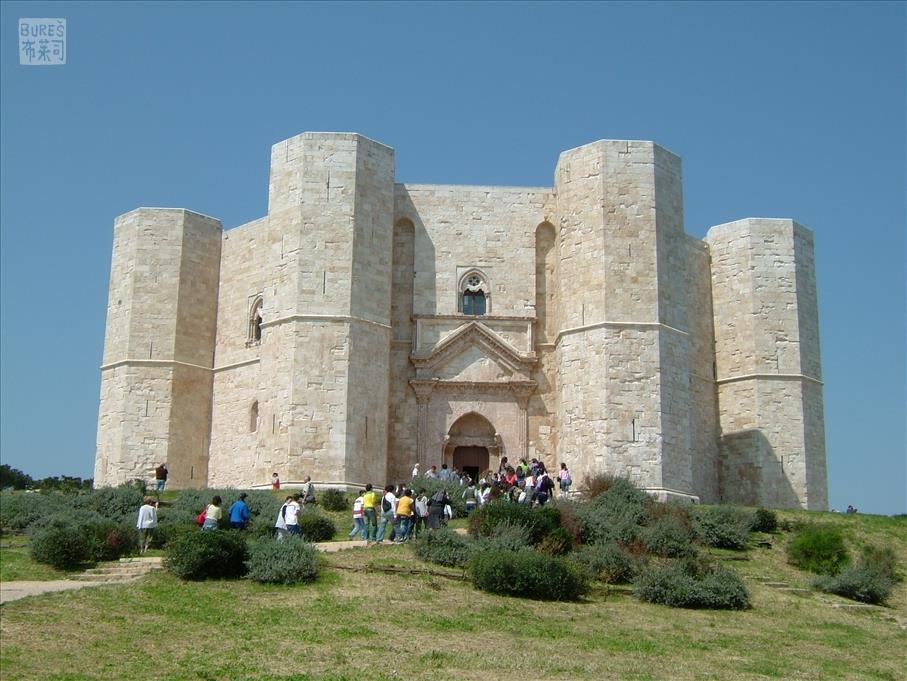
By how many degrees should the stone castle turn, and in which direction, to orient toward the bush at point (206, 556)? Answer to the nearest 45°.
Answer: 0° — it already faces it

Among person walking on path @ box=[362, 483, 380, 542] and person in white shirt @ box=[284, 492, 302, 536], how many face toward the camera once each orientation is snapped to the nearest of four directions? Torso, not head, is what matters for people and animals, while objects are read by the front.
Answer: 0

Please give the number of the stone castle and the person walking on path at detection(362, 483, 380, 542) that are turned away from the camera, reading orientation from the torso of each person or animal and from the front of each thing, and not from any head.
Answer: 1

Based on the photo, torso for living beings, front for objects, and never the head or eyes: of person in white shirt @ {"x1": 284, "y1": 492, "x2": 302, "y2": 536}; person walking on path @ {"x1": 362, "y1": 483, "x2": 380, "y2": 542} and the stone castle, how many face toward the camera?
1

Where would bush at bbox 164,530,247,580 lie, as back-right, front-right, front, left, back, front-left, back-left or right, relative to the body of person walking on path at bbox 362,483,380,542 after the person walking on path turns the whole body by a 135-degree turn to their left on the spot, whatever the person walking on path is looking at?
front

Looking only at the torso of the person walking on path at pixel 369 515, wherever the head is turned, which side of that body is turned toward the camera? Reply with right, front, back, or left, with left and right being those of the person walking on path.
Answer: back

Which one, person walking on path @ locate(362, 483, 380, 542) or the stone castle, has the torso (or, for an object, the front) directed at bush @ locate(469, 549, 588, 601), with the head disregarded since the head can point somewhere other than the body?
the stone castle

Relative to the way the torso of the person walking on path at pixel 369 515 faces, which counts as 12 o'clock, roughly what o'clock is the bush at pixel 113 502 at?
The bush is roughly at 10 o'clock from the person walking on path.

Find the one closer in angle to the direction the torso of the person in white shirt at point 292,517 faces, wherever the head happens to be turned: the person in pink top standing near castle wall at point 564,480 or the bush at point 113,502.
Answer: the person in pink top standing near castle wall

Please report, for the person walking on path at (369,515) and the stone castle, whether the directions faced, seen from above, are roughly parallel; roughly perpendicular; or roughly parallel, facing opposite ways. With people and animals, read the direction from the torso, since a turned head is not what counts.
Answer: roughly parallel, facing opposite ways

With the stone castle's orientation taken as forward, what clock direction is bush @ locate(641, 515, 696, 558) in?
The bush is roughly at 11 o'clock from the stone castle.

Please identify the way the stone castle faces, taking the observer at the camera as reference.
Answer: facing the viewer

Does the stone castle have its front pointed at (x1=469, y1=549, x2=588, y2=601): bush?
yes

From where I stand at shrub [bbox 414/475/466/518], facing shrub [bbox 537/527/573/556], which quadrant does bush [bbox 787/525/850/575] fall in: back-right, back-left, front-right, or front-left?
front-left

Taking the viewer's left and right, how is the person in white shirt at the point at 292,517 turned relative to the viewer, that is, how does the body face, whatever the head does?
facing away from the viewer and to the right of the viewer

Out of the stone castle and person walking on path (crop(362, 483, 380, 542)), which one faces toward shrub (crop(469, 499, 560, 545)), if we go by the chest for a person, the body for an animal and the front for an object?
the stone castle

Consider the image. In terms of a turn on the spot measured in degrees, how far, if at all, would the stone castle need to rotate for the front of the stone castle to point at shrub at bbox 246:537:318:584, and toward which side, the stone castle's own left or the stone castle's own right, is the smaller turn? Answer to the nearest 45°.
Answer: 0° — it already faces it

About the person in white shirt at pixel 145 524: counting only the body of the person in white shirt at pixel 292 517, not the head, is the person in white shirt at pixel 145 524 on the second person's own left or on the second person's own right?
on the second person's own left

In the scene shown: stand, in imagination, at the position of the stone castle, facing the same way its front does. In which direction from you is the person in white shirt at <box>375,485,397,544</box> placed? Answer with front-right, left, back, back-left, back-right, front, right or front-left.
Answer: front

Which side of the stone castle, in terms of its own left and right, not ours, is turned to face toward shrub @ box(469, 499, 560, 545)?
front

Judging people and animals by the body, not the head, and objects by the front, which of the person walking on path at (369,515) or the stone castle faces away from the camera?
the person walking on path
